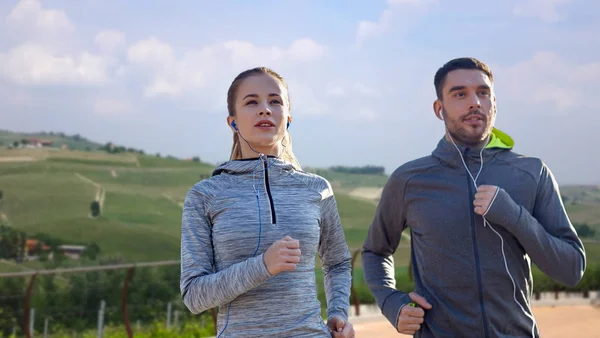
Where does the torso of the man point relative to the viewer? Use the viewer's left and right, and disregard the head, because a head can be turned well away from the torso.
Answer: facing the viewer

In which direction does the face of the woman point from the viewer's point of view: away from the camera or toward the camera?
toward the camera

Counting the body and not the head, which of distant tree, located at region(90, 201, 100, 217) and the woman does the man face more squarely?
the woman

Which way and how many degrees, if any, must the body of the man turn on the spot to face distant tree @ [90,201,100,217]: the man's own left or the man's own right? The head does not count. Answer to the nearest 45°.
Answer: approximately 135° to the man's own right

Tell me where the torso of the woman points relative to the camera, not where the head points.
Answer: toward the camera

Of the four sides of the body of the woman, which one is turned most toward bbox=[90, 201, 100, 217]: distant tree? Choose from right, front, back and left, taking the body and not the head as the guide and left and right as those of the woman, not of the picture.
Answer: back

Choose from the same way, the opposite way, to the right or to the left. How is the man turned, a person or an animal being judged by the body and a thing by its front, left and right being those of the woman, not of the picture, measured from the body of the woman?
the same way

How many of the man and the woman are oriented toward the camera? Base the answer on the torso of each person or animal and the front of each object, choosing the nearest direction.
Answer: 2

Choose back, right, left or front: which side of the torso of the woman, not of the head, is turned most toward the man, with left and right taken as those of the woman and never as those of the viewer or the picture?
left

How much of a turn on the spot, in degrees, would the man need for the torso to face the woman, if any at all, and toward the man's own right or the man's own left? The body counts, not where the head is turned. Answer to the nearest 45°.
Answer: approximately 45° to the man's own right
